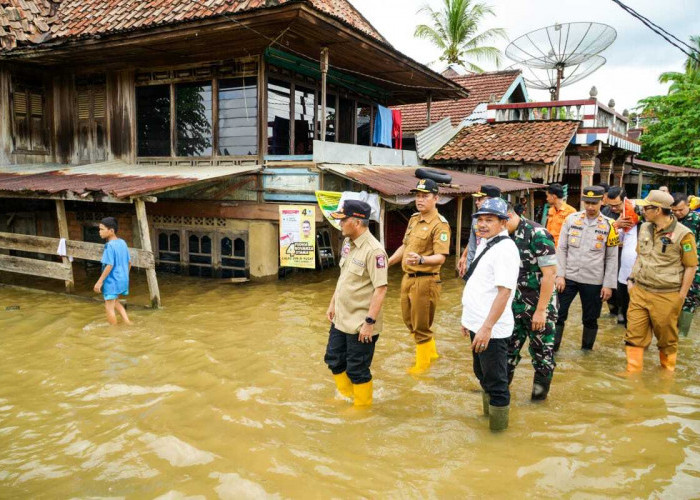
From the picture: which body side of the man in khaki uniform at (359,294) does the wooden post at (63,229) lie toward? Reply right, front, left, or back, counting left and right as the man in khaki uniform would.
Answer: right

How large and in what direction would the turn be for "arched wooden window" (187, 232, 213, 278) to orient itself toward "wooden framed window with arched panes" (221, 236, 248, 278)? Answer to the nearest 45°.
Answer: approximately 45° to its left

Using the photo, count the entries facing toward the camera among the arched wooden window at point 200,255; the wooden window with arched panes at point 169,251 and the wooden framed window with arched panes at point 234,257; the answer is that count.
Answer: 3

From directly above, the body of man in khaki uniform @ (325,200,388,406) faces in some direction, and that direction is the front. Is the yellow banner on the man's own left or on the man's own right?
on the man's own right

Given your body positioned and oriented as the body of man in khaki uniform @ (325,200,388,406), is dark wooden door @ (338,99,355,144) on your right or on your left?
on your right

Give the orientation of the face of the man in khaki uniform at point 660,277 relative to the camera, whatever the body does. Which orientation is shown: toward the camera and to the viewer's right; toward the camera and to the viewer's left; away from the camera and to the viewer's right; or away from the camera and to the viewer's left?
toward the camera and to the viewer's left

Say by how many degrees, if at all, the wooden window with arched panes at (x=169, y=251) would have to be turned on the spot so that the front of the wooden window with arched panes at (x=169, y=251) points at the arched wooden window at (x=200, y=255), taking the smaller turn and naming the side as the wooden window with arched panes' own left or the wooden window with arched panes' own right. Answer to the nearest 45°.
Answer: approximately 45° to the wooden window with arched panes' own left

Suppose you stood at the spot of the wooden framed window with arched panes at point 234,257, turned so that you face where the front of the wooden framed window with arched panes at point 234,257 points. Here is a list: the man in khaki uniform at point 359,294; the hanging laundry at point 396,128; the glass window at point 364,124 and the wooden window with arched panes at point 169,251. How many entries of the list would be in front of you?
1

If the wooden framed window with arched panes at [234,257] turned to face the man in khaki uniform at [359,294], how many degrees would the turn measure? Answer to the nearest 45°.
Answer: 0° — it already faces them

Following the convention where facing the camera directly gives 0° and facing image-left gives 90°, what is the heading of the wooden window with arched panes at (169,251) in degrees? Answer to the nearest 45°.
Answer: approximately 0°

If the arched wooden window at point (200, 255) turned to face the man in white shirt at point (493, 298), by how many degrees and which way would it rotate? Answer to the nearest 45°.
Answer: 0° — it already faces them

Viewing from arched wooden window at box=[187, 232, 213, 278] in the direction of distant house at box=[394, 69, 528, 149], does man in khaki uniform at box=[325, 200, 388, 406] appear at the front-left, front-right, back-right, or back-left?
back-right

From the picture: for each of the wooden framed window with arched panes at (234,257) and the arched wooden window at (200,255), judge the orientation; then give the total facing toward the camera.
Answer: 2

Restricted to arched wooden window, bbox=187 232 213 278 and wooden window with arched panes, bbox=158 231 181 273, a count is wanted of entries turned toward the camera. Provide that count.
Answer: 2

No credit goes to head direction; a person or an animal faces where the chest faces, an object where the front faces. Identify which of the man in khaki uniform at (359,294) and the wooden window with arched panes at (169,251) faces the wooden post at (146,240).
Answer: the wooden window with arched panes

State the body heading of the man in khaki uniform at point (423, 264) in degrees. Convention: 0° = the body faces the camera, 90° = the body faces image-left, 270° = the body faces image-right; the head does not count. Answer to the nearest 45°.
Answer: approximately 45°

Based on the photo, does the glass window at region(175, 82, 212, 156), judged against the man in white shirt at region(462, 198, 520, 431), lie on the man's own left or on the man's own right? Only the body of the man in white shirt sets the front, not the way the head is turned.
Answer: on the man's own right
